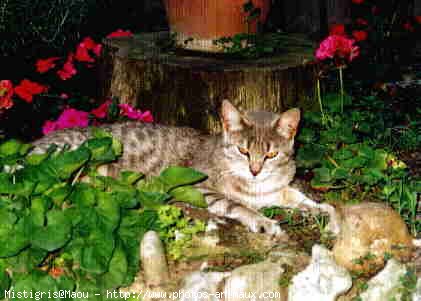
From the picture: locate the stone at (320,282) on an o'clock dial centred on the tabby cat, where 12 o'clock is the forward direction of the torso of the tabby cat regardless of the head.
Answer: The stone is roughly at 1 o'clock from the tabby cat.

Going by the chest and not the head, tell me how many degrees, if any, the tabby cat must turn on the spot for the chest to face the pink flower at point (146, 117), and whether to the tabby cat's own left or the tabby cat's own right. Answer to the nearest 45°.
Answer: approximately 180°

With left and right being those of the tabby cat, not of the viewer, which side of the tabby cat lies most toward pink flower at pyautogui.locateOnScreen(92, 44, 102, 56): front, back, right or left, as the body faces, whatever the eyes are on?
back

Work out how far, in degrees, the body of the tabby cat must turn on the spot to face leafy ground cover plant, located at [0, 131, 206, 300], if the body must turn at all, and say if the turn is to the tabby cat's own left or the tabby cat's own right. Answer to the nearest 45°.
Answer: approximately 90° to the tabby cat's own right

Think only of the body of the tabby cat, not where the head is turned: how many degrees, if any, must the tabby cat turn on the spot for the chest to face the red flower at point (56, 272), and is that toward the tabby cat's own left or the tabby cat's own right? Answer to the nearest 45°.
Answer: approximately 90° to the tabby cat's own right

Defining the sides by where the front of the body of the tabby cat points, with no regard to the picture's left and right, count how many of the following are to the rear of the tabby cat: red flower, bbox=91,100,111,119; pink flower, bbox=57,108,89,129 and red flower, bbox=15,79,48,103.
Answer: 3

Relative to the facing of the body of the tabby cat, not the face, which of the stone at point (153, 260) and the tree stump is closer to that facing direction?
the stone

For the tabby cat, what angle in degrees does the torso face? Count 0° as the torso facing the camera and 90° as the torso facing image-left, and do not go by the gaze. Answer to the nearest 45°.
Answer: approximately 315°

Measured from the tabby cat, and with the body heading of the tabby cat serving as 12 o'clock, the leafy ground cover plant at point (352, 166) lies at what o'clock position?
The leafy ground cover plant is roughly at 11 o'clock from the tabby cat.

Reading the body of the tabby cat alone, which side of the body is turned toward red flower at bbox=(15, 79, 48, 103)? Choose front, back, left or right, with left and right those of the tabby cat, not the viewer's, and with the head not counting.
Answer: back

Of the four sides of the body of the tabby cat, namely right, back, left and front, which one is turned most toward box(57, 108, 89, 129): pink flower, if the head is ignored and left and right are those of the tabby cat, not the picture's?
back

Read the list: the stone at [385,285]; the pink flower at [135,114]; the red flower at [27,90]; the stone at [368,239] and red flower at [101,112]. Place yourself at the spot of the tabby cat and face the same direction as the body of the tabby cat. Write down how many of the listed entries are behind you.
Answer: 3

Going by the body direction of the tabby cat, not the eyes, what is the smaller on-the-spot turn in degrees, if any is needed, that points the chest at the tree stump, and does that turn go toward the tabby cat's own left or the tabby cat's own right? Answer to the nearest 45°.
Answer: approximately 135° to the tabby cat's own left

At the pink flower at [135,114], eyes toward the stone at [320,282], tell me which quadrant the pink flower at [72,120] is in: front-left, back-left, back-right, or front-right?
back-right

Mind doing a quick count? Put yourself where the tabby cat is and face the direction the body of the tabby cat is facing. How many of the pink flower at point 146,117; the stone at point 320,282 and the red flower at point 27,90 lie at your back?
2

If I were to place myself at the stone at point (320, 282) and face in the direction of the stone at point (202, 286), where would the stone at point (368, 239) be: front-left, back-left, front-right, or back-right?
back-right

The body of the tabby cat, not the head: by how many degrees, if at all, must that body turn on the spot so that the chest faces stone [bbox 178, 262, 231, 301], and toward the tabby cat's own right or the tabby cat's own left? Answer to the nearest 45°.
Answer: approximately 45° to the tabby cat's own right
